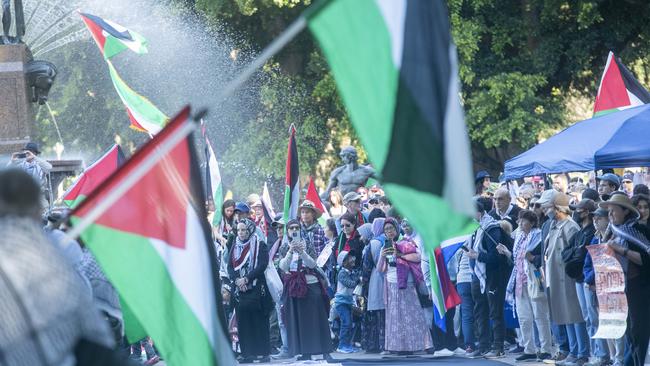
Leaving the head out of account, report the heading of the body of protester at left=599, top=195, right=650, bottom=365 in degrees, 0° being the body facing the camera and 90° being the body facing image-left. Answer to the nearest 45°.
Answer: approximately 90°

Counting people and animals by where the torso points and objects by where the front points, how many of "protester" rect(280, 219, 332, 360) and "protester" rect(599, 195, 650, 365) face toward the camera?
1

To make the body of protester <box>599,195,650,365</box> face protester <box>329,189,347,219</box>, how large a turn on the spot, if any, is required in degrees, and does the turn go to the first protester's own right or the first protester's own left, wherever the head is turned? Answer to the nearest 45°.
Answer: approximately 45° to the first protester's own right

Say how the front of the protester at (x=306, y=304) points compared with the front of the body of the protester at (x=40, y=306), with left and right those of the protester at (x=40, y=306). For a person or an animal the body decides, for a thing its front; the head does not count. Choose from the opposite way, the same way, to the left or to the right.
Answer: the opposite way

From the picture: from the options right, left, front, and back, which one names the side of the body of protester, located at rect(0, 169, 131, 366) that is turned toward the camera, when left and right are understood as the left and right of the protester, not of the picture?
back

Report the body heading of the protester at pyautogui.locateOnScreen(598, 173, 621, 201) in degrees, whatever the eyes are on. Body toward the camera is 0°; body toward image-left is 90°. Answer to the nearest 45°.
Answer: approximately 45°

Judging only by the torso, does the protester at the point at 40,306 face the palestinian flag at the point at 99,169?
yes
